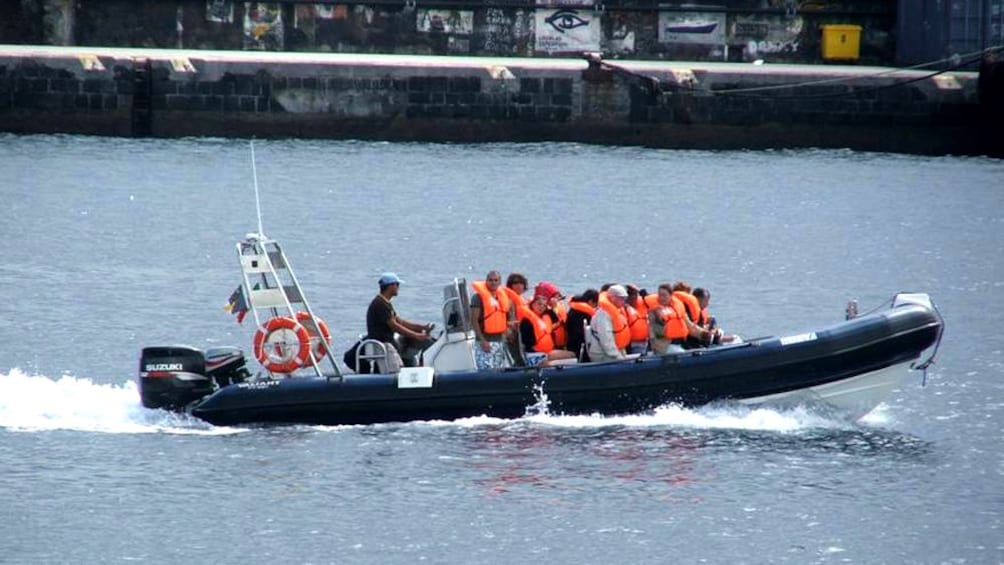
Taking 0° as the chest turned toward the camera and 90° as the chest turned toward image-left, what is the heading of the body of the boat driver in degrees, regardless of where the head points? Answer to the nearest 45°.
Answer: approximately 270°

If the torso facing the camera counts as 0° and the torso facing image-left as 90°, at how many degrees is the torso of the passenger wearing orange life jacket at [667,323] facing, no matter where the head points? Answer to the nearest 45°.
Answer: approximately 315°

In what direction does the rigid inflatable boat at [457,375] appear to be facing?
to the viewer's right

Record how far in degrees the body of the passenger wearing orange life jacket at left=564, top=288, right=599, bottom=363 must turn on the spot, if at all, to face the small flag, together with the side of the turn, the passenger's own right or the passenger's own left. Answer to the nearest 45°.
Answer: approximately 180°

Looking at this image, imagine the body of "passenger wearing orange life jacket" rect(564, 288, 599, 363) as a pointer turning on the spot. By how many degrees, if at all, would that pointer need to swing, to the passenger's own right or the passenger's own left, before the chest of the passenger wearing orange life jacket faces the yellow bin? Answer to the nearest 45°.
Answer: approximately 90° to the passenger's own left

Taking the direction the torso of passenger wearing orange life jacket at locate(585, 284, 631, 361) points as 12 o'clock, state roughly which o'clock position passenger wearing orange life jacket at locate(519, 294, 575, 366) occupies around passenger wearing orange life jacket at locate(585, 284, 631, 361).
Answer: passenger wearing orange life jacket at locate(519, 294, 575, 366) is roughly at 5 o'clock from passenger wearing orange life jacket at locate(585, 284, 631, 361).

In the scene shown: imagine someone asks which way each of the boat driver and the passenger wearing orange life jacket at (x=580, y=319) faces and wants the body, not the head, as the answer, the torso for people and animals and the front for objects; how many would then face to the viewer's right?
2

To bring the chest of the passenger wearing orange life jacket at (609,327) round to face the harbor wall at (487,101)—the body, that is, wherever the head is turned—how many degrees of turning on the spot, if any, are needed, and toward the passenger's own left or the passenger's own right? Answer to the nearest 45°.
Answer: approximately 135° to the passenger's own left

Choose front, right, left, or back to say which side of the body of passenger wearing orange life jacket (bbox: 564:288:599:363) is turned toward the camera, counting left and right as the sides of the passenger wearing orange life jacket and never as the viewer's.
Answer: right

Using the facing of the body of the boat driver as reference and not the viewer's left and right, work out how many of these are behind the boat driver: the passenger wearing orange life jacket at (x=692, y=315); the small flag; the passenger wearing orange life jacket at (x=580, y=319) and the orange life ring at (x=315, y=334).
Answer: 2

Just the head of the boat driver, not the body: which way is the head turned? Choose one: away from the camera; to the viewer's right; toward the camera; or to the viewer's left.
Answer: to the viewer's right
